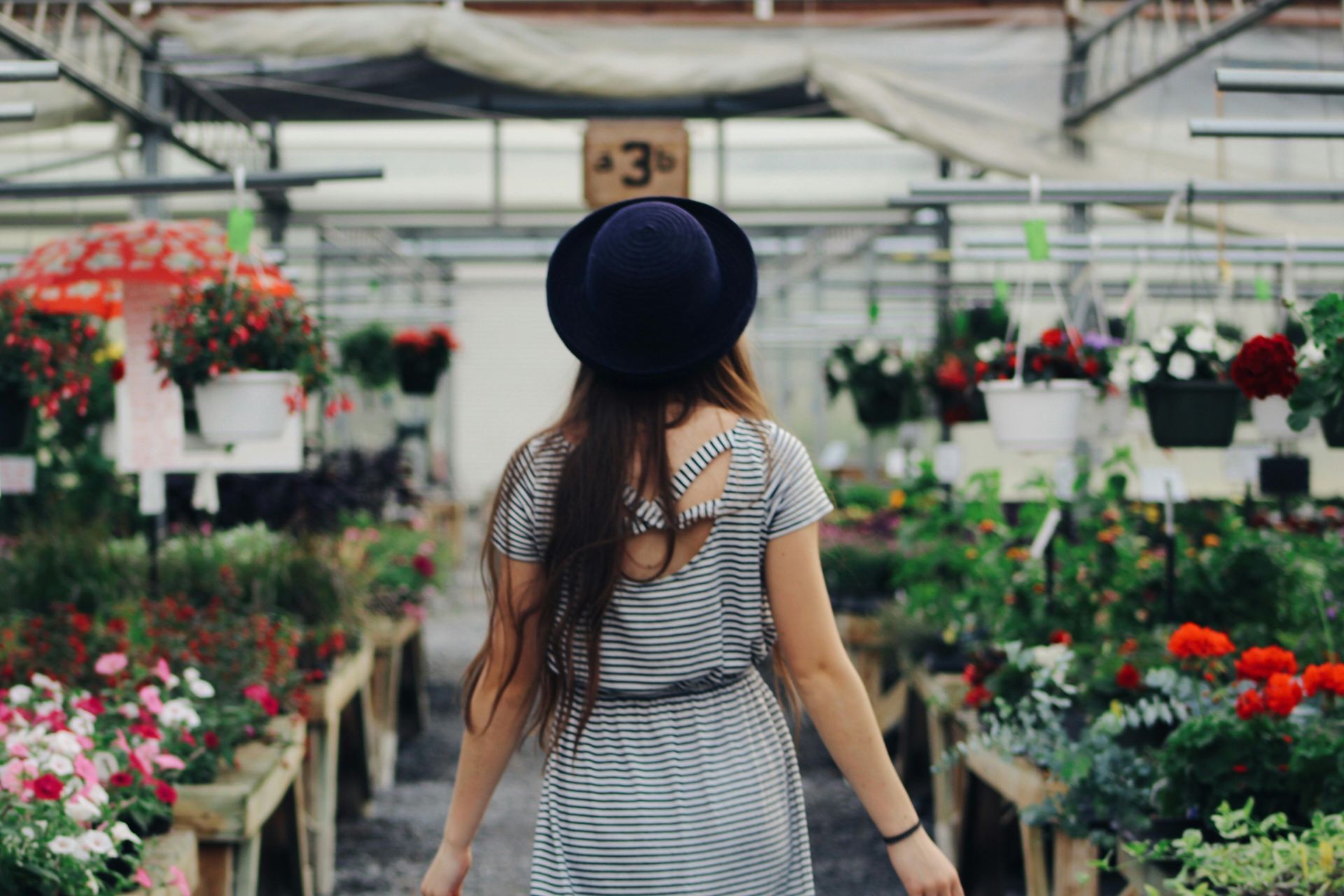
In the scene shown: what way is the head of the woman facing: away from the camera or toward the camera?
away from the camera

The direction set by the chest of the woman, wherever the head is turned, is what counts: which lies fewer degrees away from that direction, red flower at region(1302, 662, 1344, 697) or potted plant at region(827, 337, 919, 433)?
the potted plant

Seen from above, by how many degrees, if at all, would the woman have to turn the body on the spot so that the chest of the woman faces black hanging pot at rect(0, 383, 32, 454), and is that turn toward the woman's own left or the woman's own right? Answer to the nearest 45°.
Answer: approximately 45° to the woman's own left

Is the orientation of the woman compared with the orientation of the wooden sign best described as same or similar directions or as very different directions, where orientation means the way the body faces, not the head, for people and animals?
very different directions

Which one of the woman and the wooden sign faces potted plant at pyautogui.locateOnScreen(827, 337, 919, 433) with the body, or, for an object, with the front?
the woman

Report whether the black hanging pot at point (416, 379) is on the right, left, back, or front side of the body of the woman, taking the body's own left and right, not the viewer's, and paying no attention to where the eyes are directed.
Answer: front

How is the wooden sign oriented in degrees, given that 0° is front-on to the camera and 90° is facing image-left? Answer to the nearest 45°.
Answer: approximately 0°

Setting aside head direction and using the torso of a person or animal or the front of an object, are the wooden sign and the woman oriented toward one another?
yes

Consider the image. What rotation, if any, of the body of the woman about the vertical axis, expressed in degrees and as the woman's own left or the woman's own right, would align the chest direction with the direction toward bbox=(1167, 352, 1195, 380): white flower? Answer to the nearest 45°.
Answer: approximately 45° to the woman's own right

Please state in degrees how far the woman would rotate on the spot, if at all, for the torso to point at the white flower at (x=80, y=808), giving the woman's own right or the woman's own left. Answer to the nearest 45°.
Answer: approximately 45° to the woman's own left

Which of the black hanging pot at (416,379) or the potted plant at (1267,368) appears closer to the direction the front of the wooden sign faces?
the potted plant

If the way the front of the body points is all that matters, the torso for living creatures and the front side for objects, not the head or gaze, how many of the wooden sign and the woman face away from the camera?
1

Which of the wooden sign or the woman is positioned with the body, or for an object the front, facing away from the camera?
the woman

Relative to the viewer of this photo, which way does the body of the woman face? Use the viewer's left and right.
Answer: facing away from the viewer
